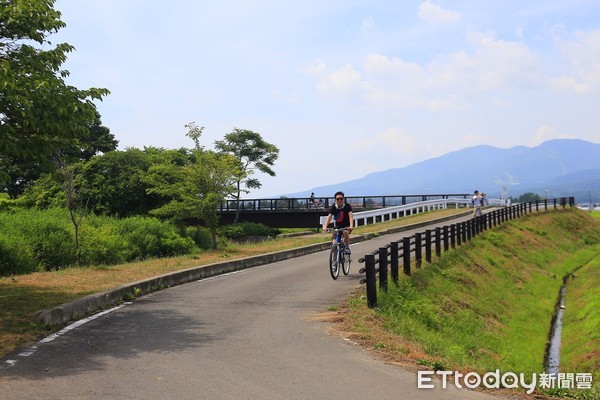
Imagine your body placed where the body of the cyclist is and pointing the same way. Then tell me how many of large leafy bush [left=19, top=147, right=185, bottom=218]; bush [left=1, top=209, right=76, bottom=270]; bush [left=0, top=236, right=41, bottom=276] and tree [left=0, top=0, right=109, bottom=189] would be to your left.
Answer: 0

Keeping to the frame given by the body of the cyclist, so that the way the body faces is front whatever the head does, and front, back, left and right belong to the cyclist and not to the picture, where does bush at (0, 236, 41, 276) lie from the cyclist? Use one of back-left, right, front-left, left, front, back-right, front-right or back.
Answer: right

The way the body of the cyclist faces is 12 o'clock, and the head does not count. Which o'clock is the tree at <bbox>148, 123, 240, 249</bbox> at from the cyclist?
The tree is roughly at 5 o'clock from the cyclist.

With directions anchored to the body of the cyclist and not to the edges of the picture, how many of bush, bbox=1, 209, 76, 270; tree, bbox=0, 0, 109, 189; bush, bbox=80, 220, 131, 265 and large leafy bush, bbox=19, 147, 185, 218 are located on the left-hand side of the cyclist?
0

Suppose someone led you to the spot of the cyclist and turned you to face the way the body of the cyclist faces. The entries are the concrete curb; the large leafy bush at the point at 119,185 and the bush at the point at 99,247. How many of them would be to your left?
0

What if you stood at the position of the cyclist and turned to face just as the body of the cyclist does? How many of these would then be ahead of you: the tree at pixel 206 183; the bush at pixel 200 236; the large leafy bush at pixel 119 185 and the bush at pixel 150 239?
0

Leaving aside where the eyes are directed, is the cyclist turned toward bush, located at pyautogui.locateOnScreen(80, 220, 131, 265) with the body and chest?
no

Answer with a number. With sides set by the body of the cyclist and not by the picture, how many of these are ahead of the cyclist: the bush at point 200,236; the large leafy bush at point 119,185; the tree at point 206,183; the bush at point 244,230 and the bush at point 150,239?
0

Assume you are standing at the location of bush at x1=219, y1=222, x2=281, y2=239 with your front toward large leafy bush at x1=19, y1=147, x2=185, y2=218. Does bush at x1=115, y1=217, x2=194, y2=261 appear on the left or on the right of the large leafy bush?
left

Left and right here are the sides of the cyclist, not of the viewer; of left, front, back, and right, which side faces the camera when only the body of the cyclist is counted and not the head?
front

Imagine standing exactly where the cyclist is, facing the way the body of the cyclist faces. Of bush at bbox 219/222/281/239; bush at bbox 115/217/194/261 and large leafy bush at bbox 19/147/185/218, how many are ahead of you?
0

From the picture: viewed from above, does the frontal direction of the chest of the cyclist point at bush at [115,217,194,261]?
no

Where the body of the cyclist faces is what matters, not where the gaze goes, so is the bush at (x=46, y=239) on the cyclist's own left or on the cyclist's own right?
on the cyclist's own right
